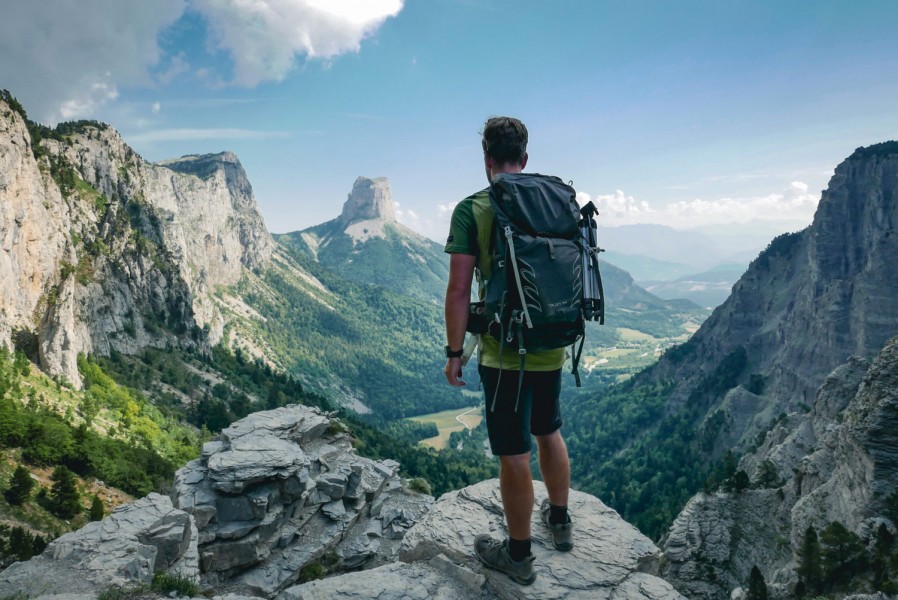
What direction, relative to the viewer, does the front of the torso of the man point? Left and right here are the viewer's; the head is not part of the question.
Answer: facing away from the viewer and to the left of the viewer

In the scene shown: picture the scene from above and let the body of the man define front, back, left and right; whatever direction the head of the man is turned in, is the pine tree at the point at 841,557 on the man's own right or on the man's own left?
on the man's own right

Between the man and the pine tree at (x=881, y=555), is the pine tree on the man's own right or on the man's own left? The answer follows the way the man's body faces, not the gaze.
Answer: on the man's own right
